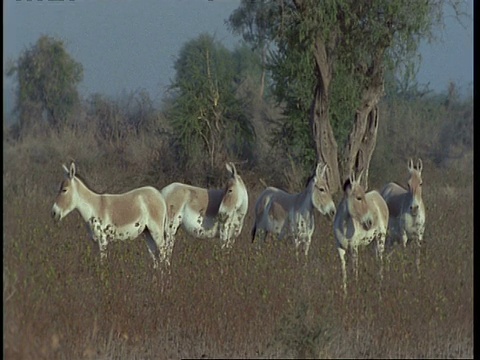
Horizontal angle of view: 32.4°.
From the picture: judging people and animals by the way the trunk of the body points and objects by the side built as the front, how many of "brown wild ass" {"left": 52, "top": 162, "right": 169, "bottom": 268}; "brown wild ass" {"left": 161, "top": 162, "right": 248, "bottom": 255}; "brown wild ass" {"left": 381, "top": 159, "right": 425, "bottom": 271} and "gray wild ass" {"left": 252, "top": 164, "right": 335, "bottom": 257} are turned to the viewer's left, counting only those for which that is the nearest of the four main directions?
1

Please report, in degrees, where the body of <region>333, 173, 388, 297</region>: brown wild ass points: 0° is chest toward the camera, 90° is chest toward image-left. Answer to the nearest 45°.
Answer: approximately 45°

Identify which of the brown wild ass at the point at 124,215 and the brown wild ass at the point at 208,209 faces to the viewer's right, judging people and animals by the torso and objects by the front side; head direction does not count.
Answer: the brown wild ass at the point at 208,209

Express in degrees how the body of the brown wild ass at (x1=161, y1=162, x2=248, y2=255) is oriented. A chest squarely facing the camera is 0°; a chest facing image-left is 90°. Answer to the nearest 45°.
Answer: approximately 270°

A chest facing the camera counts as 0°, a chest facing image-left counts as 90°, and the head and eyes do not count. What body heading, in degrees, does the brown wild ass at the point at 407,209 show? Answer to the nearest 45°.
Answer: approximately 315°

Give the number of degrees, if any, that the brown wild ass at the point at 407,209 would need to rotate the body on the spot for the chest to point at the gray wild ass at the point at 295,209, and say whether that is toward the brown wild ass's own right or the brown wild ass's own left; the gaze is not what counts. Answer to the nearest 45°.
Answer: approximately 135° to the brown wild ass's own right

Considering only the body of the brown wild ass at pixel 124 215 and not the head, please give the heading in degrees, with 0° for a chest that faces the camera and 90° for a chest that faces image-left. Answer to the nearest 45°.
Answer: approximately 90°

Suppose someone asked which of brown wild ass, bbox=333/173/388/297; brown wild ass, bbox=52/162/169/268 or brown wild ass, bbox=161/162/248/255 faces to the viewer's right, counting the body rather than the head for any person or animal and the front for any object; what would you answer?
brown wild ass, bbox=161/162/248/255
